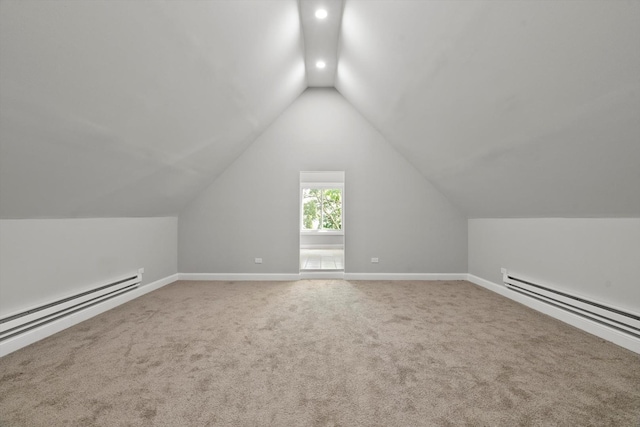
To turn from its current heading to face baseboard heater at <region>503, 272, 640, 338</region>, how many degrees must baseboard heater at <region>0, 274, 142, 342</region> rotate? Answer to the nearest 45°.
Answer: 0° — it already faces it

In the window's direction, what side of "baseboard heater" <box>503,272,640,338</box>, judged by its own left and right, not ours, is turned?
right

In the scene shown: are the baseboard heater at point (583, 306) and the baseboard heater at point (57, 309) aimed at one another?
yes

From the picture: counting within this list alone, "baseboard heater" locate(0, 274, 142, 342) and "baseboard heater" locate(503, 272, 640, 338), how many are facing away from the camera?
0

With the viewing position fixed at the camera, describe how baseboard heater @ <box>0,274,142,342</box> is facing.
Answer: facing the viewer and to the right of the viewer

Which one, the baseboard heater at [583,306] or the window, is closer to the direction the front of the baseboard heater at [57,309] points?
the baseboard heater

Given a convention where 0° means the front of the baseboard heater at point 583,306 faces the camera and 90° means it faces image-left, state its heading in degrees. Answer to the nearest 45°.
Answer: approximately 45°

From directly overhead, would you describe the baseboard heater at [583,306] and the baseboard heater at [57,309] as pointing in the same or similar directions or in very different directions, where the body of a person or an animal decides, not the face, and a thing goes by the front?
very different directions

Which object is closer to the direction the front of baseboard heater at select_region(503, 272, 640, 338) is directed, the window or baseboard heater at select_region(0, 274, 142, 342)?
the baseboard heater

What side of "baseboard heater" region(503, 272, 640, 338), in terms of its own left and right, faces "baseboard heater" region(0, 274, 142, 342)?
front
